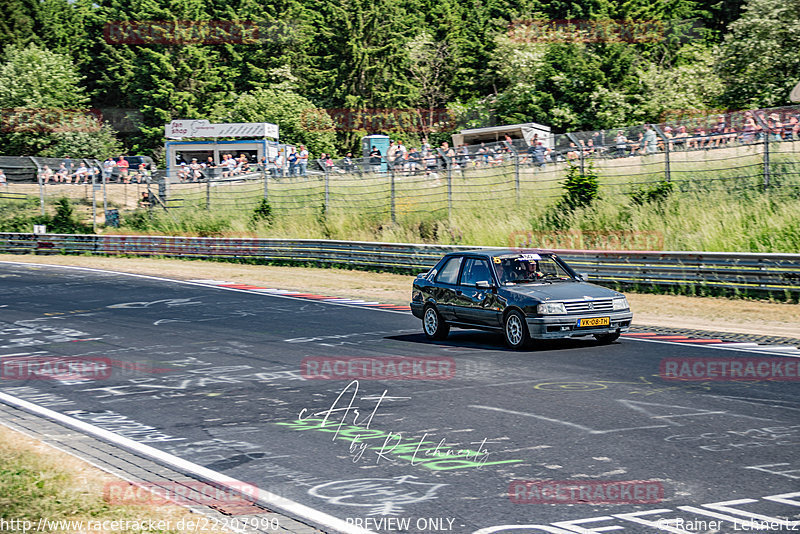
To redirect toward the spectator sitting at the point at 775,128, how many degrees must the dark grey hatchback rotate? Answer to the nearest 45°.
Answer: approximately 90° to its left

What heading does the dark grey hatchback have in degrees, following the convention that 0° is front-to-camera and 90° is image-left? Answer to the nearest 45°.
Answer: approximately 315°

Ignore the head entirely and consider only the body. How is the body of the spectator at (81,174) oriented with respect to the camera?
toward the camera

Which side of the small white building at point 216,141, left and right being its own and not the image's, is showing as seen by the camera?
front

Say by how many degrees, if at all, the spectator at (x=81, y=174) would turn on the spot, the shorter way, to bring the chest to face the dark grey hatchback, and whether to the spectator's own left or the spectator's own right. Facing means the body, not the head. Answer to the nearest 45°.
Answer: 0° — they already face it

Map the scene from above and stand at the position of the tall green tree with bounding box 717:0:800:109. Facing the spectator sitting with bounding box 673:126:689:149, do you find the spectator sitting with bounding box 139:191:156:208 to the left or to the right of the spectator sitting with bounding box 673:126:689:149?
right

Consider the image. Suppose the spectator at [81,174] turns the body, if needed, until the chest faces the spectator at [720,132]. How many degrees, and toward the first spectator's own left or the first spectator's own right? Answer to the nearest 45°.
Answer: approximately 45° to the first spectator's own left

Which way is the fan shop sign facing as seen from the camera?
toward the camera

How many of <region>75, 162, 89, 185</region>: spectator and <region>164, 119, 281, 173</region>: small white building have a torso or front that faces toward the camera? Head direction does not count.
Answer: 2

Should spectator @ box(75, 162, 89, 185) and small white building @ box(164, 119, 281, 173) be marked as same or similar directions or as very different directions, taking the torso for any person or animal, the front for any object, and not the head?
same or similar directions

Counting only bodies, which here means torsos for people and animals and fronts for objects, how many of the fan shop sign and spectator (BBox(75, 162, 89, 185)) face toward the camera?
2
